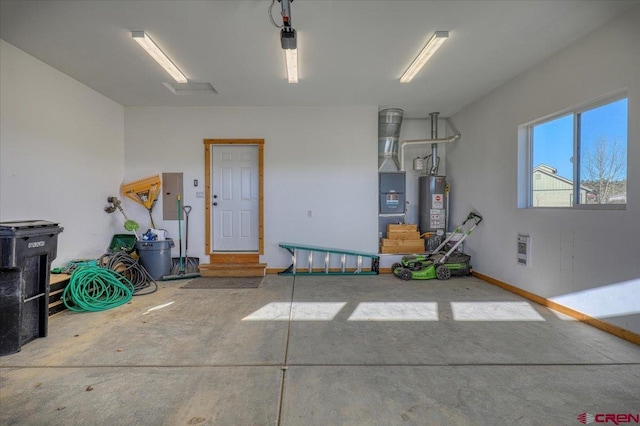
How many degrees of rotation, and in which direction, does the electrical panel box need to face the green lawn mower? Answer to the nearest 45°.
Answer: approximately 45° to its left

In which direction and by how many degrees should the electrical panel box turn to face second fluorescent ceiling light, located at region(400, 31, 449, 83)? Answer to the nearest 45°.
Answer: approximately 45° to its left

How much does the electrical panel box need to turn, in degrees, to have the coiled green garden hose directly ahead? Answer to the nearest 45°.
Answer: approximately 45° to its right

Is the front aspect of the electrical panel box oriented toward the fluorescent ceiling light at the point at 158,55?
yes

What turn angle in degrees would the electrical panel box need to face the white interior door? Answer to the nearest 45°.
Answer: approximately 90° to its left

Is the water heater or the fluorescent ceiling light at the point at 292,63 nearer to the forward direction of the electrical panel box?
the fluorescent ceiling light

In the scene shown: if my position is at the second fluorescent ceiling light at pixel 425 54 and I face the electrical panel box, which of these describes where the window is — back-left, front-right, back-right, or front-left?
back-right

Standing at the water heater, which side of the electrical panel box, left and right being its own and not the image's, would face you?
left

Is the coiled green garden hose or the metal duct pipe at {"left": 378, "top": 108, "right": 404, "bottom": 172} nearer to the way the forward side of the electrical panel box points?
the coiled green garden hose

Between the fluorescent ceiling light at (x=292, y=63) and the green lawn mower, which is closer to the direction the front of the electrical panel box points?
the fluorescent ceiling light

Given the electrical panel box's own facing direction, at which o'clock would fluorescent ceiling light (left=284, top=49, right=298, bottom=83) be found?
The fluorescent ceiling light is roughly at 11 o'clock from the electrical panel box.

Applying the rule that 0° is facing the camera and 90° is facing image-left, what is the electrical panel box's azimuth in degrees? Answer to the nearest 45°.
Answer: approximately 0°
